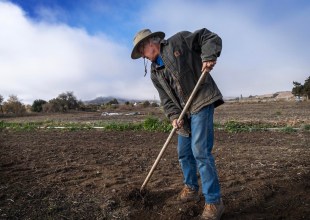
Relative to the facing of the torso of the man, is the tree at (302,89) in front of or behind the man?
behind

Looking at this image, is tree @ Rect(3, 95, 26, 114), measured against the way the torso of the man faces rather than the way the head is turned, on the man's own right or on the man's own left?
on the man's own right

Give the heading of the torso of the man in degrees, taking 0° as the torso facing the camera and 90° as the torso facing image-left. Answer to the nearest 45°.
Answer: approximately 45°

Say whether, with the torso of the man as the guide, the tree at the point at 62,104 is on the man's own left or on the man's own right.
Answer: on the man's own right
